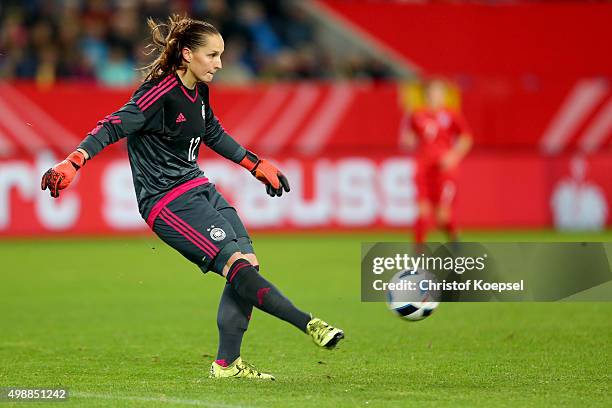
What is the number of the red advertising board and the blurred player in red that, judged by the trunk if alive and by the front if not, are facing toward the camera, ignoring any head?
2

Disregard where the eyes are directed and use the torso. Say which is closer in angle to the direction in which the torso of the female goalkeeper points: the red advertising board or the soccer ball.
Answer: the soccer ball

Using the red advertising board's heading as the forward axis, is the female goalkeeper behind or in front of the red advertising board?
in front

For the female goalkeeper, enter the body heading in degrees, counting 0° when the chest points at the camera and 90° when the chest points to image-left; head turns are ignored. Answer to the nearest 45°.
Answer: approximately 315°

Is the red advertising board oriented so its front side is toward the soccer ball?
yes

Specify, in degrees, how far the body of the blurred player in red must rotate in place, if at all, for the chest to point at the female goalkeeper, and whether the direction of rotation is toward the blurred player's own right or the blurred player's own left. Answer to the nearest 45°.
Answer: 0° — they already face them

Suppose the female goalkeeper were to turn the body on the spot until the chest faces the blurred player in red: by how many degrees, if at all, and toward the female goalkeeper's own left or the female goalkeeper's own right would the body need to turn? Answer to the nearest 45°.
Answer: approximately 90° to the female goalkeeper's own left

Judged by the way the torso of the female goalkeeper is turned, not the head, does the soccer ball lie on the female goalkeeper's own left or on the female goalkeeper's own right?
on the female goalkeeper's own left
